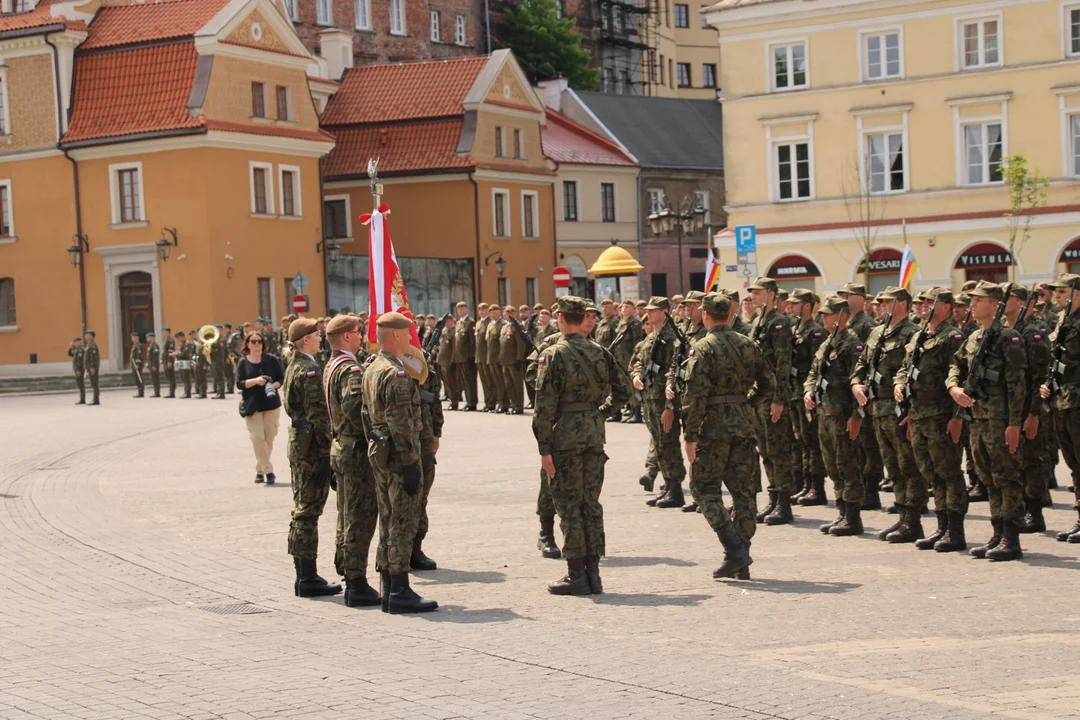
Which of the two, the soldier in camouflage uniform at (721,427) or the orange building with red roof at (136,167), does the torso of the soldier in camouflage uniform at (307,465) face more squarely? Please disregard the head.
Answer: the soldier in camouflage uniform

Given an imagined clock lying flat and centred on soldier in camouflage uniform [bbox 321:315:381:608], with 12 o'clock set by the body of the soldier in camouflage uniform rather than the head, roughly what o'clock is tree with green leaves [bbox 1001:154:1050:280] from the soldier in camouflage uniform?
The tree with green leaves is roughly at 10 o'clock from the soldier in camouflage uniform.

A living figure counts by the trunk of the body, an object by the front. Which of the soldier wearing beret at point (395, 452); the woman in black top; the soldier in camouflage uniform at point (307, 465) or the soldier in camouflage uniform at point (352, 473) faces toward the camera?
the woman in black top

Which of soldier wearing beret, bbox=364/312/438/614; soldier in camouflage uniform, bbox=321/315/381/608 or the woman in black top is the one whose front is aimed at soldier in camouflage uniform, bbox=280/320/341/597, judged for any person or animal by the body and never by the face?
the woman in black top

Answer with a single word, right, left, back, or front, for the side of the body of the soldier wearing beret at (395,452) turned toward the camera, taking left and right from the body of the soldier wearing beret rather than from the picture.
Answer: right

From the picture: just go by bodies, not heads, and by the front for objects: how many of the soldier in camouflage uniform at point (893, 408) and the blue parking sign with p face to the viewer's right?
0

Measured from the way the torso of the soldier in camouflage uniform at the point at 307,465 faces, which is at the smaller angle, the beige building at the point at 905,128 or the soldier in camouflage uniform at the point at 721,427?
the soldier in camouflage uniform

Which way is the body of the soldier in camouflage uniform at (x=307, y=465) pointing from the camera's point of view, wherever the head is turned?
to the viewer's right

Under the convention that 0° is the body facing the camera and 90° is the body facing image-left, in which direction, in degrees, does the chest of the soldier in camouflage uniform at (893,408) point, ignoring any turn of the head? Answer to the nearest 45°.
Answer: approximately 45°

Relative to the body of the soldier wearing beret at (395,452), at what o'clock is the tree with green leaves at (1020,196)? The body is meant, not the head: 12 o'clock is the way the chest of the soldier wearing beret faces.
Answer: The tree with green leaves is roughly at 10 o'clock from the soldier wearing beret.

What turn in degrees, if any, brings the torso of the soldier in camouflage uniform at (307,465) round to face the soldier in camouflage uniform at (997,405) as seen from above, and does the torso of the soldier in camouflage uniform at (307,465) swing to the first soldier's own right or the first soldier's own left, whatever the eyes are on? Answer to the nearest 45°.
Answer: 0° — they already face them

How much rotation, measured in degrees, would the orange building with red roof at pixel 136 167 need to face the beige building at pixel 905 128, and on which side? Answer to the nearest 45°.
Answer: approximately 135° to its left

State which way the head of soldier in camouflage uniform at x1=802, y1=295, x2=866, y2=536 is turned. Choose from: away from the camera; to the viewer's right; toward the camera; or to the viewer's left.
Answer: to the viewer's left

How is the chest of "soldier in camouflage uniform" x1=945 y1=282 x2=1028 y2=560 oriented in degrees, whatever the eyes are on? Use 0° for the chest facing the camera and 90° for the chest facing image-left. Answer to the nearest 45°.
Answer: approximately 45°
